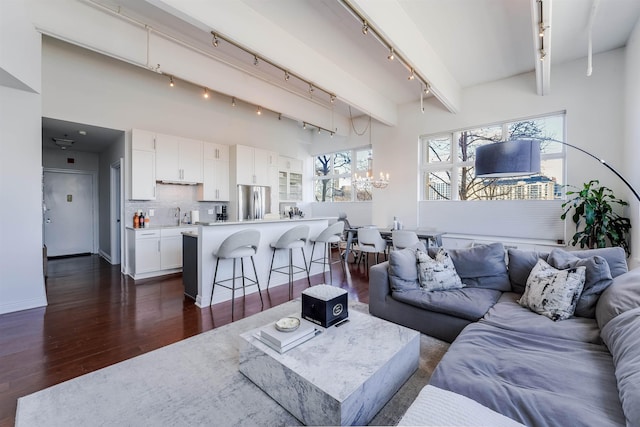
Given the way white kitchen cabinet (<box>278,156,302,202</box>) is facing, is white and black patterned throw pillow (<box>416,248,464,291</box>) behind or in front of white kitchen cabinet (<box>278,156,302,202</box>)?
in front

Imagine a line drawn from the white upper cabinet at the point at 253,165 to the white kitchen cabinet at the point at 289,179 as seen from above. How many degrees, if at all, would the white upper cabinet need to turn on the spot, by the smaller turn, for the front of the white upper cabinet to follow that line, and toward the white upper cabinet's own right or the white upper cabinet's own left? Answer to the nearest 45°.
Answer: approximately 90° to the white upper cabinet's own left

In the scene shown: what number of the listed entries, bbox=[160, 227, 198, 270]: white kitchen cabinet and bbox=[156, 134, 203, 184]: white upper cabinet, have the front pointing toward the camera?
2

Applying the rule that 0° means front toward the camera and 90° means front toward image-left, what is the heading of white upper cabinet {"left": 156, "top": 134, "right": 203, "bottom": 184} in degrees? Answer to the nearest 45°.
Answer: approximately 0°

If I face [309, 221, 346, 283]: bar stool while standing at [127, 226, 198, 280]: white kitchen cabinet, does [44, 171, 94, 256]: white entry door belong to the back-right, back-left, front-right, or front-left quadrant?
back-left

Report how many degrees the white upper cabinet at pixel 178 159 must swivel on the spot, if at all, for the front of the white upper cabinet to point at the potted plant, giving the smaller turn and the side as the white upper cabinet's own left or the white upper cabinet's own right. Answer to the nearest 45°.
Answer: approximately 45° to the white upper cabinet's own left

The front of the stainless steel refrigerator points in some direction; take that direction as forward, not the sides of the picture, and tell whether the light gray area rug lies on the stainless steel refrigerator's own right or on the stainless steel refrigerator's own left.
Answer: on the stainless steel refrigerator's own right
